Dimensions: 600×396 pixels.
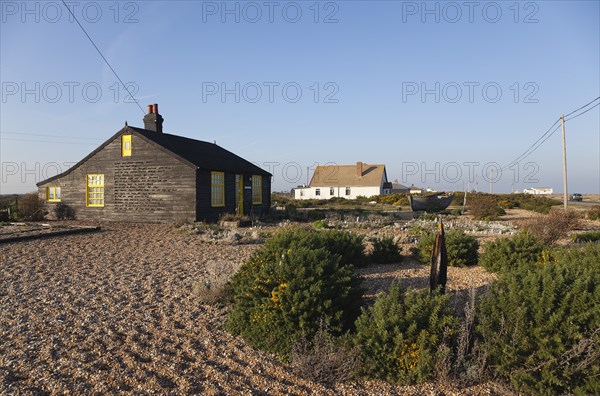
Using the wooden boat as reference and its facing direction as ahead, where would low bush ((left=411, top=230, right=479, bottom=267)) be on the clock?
The low bush is roughly at 3 o'clock from the wooden boat.

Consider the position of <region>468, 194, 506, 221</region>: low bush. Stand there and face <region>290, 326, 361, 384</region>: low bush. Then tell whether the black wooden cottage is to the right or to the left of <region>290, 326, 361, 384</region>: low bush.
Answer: right

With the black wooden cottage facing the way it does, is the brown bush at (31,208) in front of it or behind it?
behind

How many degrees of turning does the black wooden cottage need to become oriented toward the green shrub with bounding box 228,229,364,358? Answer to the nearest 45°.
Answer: approximately 45° to its right

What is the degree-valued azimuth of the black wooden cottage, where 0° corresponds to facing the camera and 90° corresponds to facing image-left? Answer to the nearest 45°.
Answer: approximately 315°

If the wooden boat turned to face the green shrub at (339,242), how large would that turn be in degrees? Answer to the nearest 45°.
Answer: approximately 90° to its right

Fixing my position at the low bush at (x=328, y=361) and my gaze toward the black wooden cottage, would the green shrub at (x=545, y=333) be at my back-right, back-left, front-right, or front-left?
back-right

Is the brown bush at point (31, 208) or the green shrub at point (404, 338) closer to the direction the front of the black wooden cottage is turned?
the green shrub

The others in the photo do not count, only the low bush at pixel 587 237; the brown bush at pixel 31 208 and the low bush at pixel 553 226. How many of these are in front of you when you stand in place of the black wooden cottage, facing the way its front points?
2

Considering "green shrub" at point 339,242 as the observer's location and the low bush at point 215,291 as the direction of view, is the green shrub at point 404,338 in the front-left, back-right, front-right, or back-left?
front-left

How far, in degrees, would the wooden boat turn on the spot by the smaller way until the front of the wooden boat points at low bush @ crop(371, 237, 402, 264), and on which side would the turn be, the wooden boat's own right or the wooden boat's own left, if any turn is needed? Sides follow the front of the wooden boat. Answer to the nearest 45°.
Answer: approximately 90° to the wooden boat's own right
